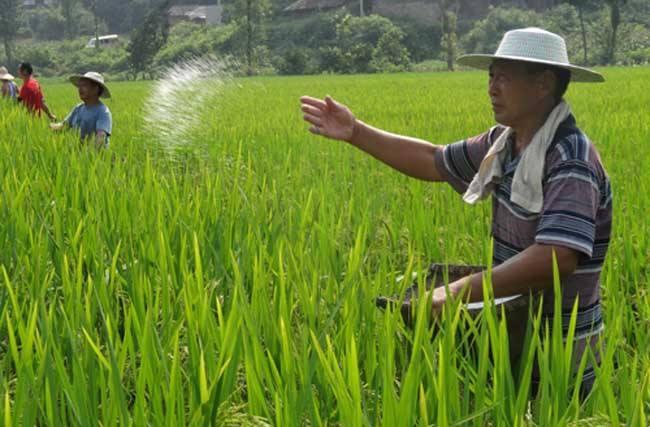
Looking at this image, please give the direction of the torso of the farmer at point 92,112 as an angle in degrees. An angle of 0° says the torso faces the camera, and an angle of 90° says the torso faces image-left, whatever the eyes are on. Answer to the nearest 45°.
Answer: approximately 45°

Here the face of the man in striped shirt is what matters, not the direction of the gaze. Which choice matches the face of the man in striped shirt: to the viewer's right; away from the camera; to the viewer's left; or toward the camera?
to the viewer's left

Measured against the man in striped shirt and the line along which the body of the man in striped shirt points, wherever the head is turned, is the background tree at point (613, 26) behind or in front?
behind

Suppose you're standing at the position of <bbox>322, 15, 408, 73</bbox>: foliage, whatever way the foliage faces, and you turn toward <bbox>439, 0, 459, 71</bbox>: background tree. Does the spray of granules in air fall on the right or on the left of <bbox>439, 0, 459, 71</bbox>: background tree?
right

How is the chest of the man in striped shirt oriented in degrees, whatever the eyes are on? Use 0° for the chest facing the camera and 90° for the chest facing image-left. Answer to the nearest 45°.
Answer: approximately 45°
